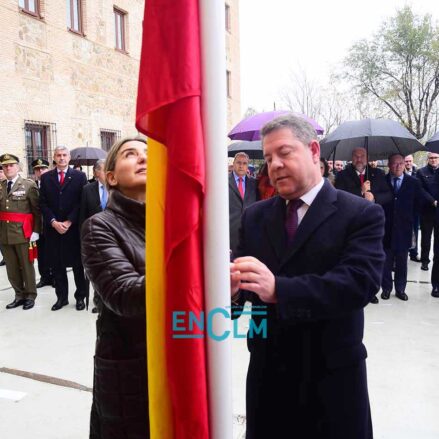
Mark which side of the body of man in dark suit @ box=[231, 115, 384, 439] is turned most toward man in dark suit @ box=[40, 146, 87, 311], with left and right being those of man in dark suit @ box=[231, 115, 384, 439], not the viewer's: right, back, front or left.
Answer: right

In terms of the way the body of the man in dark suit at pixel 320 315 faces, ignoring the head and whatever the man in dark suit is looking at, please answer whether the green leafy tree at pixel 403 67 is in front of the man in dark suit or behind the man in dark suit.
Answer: behind

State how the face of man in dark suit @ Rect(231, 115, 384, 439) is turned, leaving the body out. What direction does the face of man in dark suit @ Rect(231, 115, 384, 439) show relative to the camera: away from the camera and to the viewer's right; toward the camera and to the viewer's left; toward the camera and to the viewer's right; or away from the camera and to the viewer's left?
toward the camera and to the viewer's left

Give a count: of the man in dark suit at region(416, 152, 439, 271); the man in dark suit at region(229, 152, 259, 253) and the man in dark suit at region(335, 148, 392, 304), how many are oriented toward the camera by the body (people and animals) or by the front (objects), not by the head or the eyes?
3

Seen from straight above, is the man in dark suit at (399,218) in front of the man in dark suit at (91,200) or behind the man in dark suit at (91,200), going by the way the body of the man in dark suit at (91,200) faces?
in front

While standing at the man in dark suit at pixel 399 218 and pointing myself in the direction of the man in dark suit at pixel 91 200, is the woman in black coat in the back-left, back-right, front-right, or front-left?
front-left

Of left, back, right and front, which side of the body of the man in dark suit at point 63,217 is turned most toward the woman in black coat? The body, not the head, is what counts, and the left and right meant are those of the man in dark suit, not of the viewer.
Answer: front

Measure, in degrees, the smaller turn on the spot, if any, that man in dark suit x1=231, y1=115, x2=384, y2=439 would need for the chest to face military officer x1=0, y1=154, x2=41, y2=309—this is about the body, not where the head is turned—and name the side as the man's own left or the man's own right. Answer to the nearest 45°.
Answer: approximately 90° to the man's own right

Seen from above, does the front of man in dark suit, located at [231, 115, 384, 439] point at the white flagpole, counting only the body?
yes

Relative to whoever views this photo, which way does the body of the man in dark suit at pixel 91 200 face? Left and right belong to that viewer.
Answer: facing the viewer and to the right of the viewer

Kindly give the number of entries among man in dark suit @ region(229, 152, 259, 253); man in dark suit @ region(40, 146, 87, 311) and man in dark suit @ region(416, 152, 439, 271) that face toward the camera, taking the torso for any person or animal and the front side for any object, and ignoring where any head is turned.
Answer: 3

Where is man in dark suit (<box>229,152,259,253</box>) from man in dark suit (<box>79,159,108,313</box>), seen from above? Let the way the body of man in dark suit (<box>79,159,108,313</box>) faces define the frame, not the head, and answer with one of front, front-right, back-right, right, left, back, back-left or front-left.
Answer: front-left

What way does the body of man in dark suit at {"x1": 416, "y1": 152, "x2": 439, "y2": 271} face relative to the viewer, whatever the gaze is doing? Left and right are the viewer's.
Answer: facing the viewer

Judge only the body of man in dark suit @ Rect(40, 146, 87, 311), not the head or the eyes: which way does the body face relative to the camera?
toward the camera

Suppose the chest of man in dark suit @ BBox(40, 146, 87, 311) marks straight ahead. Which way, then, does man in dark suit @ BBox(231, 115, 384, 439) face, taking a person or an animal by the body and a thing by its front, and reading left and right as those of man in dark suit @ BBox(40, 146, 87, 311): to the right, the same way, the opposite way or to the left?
to the right

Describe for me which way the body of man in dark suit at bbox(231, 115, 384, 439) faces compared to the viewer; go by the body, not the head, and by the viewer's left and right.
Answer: facing the viewer and to the left of the viewer

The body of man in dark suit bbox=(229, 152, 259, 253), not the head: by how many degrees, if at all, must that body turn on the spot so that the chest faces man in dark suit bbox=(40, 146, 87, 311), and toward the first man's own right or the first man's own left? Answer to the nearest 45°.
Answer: approximately 90° to the first man's own right

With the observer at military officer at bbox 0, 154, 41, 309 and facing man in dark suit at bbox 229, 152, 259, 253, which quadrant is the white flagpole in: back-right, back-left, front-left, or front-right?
front-right
